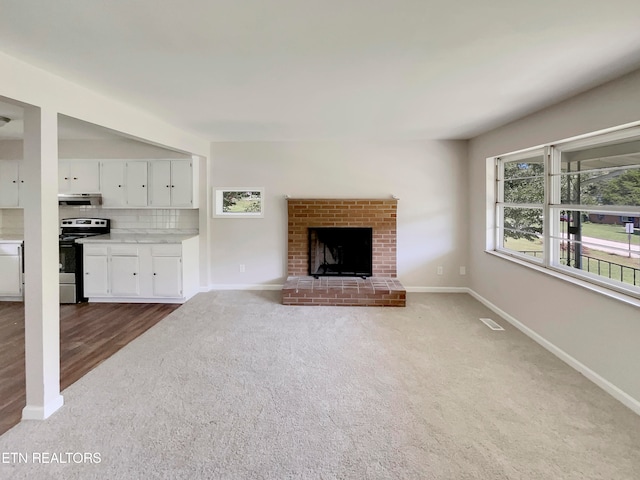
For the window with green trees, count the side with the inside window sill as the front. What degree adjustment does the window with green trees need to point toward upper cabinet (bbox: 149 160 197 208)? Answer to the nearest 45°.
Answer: approximately 45° to its right

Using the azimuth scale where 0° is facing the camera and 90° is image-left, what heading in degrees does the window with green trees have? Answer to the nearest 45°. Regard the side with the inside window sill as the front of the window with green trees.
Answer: approximately 45°

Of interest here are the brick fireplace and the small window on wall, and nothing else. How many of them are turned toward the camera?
2

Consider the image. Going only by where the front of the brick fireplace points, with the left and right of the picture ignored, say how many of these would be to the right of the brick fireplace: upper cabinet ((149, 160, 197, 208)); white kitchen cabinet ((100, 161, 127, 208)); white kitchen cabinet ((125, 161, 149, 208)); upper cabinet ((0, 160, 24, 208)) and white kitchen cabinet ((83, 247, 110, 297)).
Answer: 5

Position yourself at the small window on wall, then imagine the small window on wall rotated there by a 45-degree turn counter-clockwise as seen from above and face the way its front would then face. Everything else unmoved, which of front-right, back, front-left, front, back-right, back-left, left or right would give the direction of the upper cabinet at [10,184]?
back-right

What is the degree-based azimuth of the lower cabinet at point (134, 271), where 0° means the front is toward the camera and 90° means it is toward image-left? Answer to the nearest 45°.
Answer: approximately 45°

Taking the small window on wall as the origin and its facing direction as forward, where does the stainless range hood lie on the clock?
The stainless range hood is roughly at 3 o'clock from the small window on wall.

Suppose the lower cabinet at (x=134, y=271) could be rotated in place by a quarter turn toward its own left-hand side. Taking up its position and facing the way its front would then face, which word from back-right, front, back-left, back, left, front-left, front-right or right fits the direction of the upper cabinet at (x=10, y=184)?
back

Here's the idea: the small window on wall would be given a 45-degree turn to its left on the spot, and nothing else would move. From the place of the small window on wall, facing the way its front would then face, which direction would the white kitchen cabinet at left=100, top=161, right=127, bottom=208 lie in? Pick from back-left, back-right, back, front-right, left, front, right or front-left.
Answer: back-right

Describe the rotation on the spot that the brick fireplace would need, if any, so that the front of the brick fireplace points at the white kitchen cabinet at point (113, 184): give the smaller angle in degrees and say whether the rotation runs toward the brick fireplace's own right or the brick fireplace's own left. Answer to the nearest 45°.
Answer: approximately 90° to the brick fireplace's own right

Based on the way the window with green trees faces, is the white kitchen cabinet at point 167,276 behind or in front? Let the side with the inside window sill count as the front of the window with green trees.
in front

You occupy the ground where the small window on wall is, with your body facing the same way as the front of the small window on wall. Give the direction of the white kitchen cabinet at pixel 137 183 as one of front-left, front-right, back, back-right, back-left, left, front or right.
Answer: right
